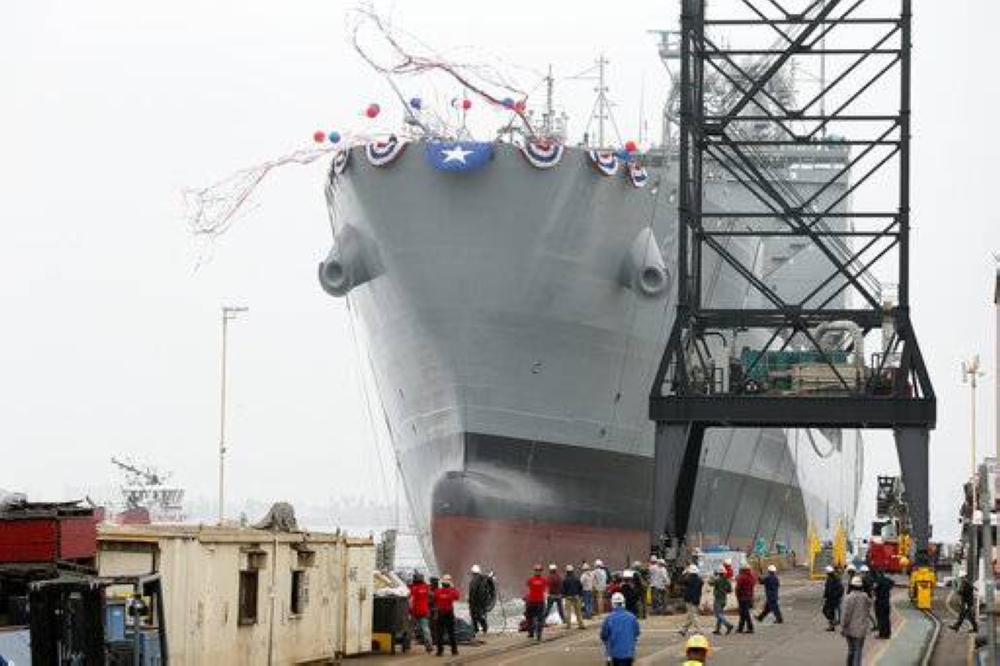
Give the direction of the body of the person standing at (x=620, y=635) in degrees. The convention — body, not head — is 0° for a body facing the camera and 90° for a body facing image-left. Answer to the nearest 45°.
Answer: approximately 180°

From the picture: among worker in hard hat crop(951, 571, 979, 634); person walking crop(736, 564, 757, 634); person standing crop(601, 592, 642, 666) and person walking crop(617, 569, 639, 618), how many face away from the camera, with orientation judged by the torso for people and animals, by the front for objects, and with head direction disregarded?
3

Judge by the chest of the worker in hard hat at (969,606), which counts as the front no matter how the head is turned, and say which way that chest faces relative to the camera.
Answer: to the viewer's left

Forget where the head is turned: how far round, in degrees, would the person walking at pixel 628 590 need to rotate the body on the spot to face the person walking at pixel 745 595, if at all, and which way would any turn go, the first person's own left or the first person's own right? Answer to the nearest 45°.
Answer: approximately 45° to the first person's own right

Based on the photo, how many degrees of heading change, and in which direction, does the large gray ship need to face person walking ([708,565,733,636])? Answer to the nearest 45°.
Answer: approximately 45° to its left

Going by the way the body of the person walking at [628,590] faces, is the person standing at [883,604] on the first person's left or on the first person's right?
on the first person's right

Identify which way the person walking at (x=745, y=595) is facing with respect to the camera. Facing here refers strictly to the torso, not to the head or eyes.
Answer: away from the camera

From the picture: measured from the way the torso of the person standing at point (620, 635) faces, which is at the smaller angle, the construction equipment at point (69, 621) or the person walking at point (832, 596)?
the person walking

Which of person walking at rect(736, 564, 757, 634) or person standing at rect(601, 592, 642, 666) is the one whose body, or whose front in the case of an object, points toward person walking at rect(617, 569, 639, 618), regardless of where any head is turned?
person standing at rect(601, 592, 642, 666)

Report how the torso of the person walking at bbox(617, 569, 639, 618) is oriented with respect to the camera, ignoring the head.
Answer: away from the camera
